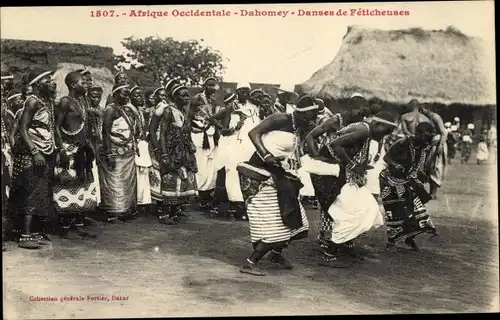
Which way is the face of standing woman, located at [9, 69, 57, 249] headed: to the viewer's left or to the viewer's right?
to the viewer's right

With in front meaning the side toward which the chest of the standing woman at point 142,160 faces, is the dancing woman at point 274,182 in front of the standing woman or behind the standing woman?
in front

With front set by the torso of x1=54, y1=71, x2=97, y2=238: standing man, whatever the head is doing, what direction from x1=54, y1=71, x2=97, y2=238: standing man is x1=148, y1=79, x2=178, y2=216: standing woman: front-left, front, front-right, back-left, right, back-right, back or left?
front-left

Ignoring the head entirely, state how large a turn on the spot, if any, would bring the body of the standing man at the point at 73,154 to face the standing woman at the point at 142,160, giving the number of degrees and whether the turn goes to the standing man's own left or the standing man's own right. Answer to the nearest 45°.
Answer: approximately 45° to the standing man's own left
